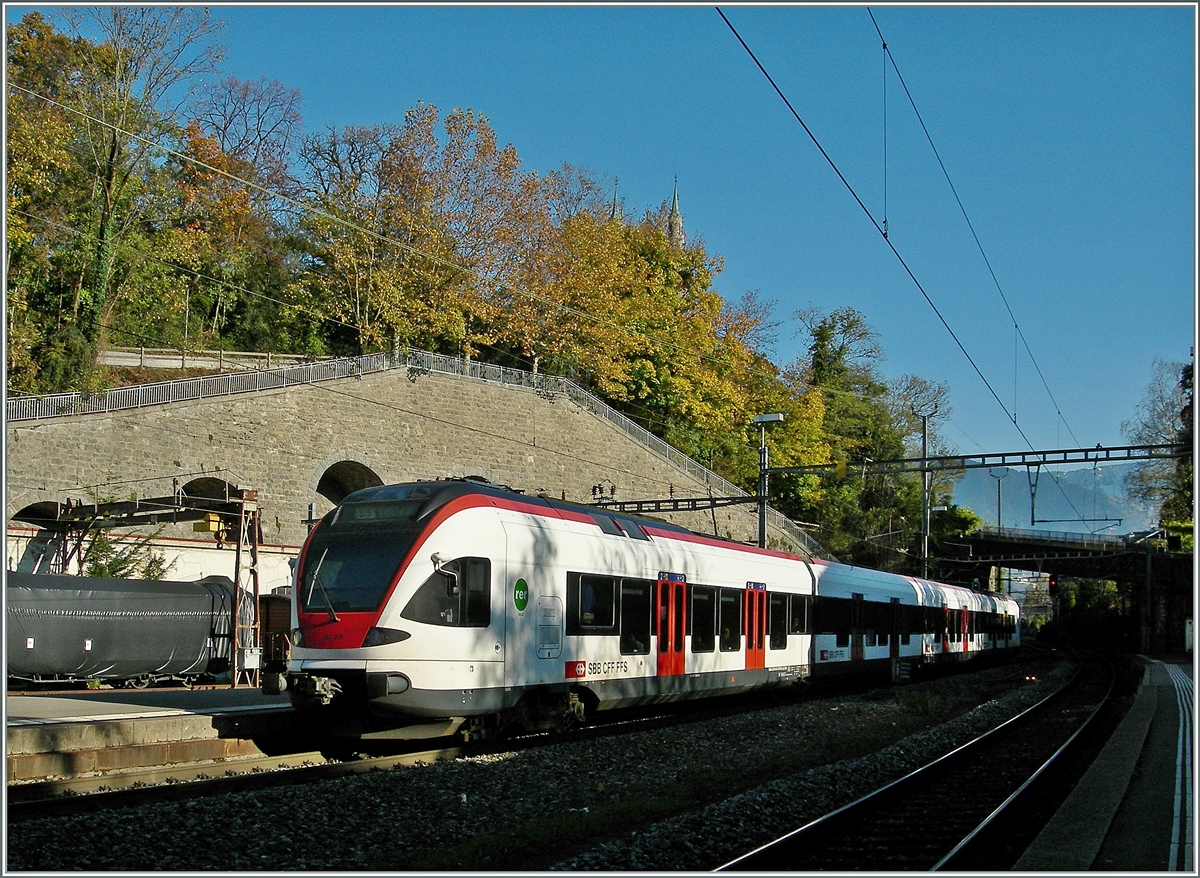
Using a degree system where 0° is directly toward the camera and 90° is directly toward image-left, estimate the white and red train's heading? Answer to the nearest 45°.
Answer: approximately 45°

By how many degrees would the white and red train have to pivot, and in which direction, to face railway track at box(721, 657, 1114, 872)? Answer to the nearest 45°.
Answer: approximately 90° to its left

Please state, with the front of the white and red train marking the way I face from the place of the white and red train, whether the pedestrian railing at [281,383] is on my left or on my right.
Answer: on my right

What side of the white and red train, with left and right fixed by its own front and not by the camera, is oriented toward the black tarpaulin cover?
right

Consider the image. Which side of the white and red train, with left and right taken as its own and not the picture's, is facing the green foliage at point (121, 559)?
right
